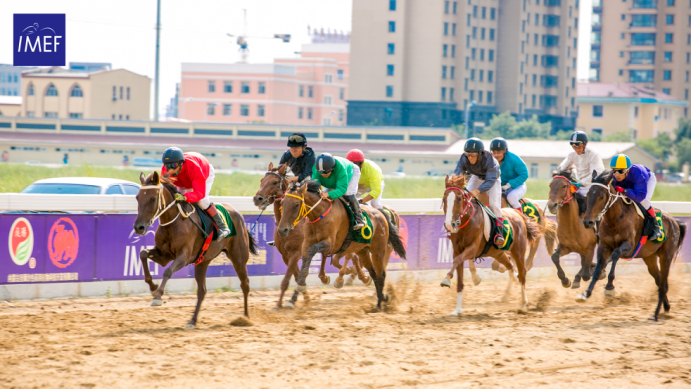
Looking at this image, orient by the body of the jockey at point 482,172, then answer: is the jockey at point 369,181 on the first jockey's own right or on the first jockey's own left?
on the first jockey's own right

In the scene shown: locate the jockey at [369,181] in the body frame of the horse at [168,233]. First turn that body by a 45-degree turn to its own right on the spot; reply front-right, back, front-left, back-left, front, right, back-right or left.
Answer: back-right

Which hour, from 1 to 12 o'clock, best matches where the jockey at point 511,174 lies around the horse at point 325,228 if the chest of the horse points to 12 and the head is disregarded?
The jockey is roughly at 6 o'clock from the horse.

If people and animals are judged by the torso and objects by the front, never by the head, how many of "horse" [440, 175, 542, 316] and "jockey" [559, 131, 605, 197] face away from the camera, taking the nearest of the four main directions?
0

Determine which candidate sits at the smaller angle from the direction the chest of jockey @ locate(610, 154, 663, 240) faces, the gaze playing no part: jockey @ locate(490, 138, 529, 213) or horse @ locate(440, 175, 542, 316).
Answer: the horse

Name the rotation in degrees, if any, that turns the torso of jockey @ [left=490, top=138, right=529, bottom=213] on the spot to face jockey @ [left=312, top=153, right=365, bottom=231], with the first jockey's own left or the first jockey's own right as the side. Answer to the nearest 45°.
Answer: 0° — they already face them

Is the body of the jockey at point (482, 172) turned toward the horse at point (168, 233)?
yes

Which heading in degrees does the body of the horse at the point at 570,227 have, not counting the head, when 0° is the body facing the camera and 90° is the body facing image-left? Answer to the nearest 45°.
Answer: approximately 45°

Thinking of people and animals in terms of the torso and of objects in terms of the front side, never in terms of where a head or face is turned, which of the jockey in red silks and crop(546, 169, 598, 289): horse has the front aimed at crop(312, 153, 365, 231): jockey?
the horse
